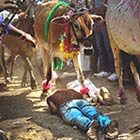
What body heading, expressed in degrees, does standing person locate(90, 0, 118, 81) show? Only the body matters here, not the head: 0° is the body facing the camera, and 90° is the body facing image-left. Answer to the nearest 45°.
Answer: approximately 45°

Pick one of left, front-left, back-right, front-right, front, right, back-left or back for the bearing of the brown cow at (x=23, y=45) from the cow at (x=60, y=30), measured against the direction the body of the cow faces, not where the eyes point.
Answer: back

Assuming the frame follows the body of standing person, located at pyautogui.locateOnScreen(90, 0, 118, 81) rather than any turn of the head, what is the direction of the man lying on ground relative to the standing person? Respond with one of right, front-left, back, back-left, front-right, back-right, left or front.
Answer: front-left

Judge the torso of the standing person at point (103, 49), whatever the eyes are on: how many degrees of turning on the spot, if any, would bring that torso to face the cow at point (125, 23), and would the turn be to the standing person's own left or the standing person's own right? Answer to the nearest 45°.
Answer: approximately 45° to the standing person's own left

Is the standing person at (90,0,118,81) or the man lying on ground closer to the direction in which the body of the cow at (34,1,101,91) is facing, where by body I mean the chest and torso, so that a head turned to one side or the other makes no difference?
the man lying on ground

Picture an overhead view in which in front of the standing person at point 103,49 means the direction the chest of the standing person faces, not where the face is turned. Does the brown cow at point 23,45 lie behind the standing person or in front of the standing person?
in front
